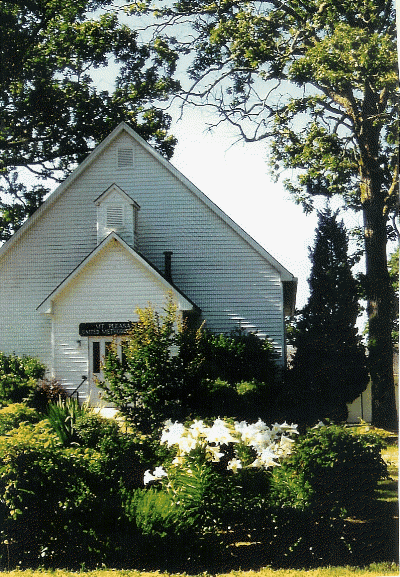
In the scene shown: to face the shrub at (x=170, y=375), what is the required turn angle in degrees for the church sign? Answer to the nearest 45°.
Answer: approximately 45° to its left

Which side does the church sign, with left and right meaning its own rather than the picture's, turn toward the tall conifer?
left

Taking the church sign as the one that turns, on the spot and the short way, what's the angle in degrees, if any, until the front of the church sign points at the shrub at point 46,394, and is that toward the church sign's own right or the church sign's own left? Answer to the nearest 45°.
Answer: approximately 45° to the church sign's own right

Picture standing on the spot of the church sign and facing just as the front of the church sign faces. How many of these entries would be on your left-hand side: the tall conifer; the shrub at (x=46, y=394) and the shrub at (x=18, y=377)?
1

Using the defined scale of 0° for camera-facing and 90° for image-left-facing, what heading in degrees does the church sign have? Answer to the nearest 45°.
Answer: approximately 0°

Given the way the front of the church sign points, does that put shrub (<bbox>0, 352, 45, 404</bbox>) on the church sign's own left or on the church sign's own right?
on the church sign's own right

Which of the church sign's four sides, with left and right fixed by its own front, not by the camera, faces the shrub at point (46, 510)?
front
